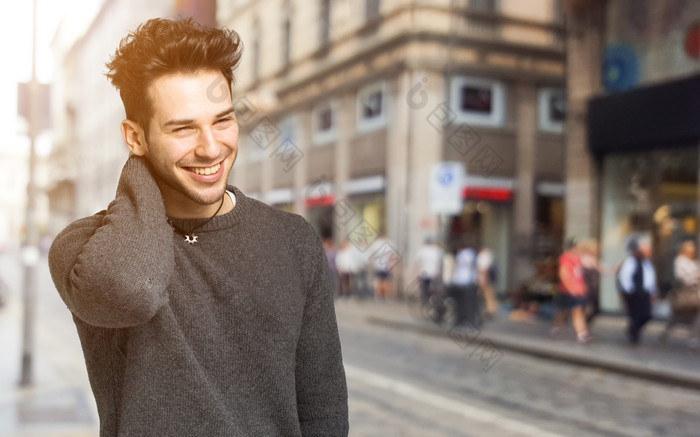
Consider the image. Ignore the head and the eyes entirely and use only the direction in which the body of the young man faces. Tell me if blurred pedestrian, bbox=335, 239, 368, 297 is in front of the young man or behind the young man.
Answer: behind

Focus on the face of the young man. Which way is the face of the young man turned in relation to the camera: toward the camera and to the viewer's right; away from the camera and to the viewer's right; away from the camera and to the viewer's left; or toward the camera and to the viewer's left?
toward the camera and to the viewer's right

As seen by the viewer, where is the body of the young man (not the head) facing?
toward the camera

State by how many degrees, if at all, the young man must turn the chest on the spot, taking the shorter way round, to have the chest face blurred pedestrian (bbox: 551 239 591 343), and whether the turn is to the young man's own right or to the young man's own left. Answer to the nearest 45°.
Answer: approximately 135° to the young man's own left

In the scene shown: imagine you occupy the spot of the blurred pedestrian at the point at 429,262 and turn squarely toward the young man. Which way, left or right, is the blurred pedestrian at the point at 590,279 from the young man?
left

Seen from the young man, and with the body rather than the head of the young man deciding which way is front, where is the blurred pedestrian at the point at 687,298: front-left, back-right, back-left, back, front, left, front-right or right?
back-left

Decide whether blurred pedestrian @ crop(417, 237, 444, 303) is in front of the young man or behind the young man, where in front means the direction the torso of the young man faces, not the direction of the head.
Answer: behind
